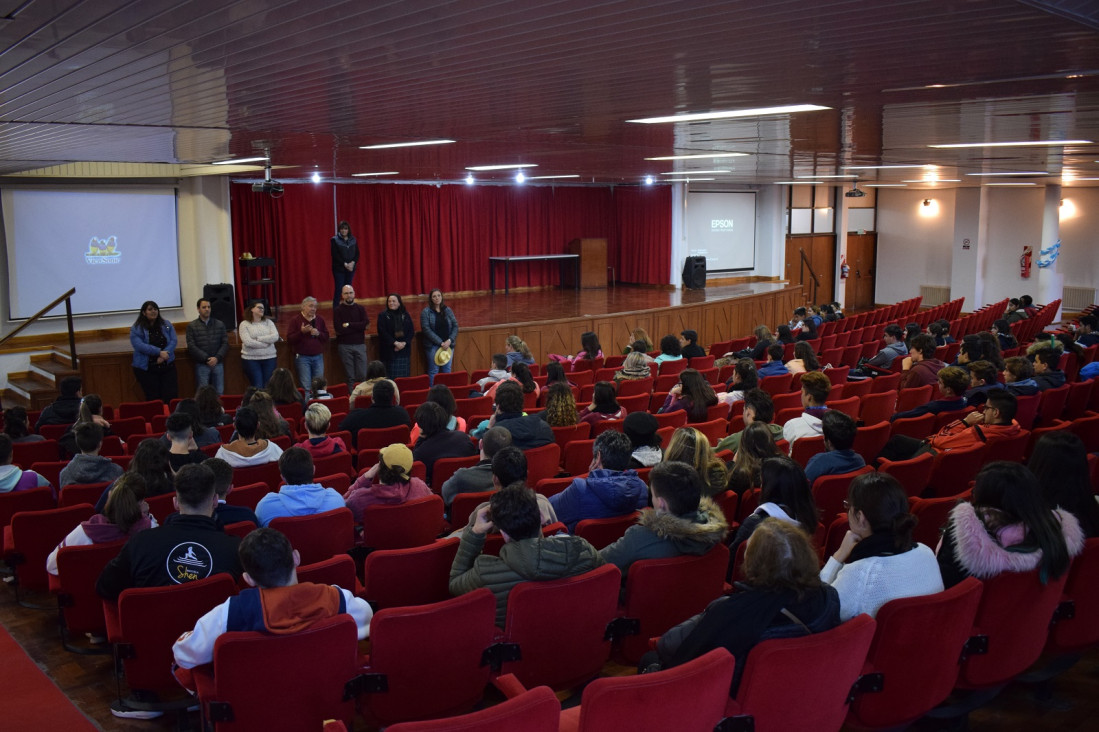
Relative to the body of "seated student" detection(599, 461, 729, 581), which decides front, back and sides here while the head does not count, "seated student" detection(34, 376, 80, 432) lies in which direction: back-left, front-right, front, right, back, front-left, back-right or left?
front

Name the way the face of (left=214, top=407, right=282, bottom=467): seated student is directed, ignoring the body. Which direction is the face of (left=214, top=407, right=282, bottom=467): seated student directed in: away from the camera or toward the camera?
away from the camera

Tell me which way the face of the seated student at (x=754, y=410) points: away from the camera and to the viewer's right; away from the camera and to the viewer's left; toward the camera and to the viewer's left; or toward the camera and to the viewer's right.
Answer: away from the camera and to the viewer's left

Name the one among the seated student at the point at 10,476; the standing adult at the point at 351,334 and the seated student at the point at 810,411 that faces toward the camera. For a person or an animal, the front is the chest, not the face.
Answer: the standing adult

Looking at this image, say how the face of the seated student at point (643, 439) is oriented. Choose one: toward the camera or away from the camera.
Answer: away from the camera

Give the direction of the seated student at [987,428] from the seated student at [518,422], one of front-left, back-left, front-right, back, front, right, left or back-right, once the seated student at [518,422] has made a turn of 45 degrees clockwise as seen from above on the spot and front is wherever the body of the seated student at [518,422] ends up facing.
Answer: right

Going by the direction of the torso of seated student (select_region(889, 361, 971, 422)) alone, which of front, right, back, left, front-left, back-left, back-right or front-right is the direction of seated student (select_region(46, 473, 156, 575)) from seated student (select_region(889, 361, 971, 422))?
left

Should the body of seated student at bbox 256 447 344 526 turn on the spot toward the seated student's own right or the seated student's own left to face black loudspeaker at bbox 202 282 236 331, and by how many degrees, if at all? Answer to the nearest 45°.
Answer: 0° — they already face it

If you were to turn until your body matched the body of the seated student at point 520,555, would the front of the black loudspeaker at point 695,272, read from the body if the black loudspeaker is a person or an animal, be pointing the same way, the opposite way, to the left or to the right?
the opposite way

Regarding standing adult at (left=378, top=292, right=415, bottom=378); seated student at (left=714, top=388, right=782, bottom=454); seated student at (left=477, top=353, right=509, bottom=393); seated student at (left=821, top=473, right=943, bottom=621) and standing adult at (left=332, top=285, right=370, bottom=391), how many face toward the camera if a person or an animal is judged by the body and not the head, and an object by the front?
2

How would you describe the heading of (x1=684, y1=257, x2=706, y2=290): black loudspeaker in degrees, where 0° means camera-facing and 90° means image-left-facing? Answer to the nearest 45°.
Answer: approximately 315°

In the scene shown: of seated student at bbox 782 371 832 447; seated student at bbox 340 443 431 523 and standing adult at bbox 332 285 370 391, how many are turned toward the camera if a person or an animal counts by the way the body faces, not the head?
1

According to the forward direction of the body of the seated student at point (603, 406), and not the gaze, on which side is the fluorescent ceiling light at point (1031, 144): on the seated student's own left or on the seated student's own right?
on the seated student's own right

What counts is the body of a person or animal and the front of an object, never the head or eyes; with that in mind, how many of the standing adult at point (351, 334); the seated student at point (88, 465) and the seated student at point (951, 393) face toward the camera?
1

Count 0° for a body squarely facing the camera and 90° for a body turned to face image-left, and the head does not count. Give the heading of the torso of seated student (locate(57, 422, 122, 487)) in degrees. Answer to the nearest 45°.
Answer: approximately 180°

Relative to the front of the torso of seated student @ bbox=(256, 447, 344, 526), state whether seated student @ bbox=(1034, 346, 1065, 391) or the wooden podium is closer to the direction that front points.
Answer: the wooden podium
